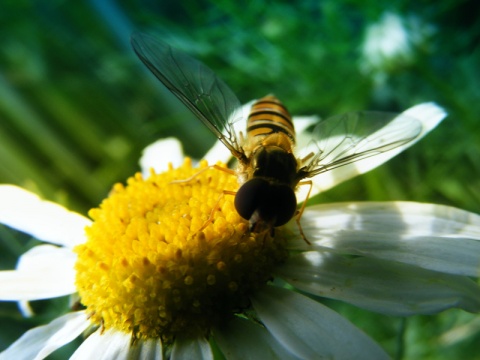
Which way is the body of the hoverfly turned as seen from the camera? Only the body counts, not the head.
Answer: toward the camera
